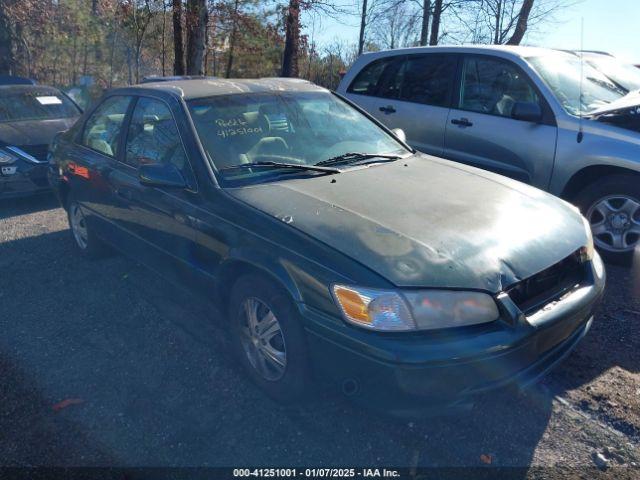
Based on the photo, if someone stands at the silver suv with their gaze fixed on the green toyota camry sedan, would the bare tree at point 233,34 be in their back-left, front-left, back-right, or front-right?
back-right

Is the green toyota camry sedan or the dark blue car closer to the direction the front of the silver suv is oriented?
the green toyota camry sedan

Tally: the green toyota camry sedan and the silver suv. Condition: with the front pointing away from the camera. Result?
0

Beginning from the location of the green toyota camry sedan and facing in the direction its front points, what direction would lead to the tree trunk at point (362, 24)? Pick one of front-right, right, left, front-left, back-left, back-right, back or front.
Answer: back-left

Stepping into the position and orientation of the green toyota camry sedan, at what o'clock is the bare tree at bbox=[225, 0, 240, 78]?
The bare tree is roughly at 7 o'clock from the green toyota camry sedan.

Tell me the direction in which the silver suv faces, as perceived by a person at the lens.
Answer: facing the viewer and to the right of the viewer

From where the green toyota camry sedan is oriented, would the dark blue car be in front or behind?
behind

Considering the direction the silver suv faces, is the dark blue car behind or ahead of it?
behind

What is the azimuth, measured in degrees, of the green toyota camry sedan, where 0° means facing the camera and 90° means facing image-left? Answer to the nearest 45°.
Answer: approximately 315°
